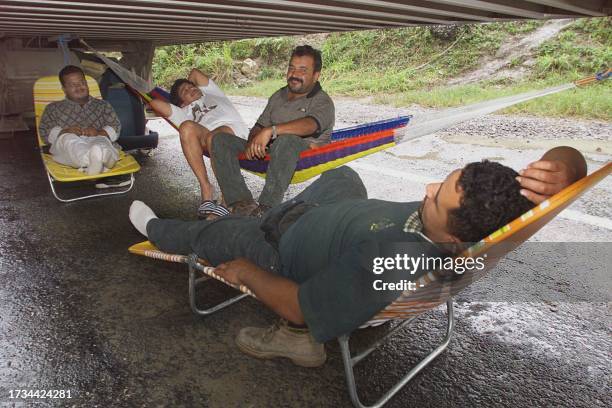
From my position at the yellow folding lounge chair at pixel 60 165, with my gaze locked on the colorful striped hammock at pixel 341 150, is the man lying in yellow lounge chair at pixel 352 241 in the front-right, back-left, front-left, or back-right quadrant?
front-right

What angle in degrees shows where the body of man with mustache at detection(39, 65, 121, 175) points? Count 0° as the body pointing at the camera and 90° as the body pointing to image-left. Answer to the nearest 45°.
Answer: approximately 0°

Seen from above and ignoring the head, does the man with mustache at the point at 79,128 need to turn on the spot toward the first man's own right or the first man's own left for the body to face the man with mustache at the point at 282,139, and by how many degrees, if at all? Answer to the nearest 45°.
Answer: approximately 45° to the first man's own left

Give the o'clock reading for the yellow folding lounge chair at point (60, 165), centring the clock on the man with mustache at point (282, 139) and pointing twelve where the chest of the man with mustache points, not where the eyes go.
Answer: The yellow folding lounge chair is roughly at 2 o'clock from the man with mustache.

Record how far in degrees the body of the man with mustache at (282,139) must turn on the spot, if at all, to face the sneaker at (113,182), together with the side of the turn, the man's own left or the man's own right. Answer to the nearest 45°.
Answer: approximately 90° to the man's own right

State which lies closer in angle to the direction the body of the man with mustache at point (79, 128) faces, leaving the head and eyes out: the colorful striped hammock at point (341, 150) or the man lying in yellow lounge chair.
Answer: the man lying in yellow lounge chair

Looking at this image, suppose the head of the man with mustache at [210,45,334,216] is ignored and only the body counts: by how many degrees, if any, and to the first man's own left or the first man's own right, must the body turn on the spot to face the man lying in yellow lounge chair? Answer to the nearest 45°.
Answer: approximately 45° to the first man's own left

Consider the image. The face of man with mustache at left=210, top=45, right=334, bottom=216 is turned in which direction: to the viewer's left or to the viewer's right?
to the viewer's left

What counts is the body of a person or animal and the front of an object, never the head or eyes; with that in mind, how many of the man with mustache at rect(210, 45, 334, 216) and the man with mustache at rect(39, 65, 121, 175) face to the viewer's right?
0

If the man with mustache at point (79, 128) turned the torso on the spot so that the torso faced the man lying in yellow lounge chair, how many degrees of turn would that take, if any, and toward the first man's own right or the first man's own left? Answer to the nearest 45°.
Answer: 0° — they already face them

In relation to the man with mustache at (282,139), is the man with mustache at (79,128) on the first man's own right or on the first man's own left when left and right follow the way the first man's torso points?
on the first man's own right

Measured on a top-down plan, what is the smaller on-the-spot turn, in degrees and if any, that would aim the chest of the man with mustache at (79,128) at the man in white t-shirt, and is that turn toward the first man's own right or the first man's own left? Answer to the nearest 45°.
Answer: approximately 45° to the first man's own left

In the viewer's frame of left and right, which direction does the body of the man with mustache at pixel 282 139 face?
facing the viewer and to the left of the viewer

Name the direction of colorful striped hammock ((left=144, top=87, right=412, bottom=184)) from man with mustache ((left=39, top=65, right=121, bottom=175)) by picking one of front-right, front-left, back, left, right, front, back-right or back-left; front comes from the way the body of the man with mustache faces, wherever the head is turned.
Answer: front-left
